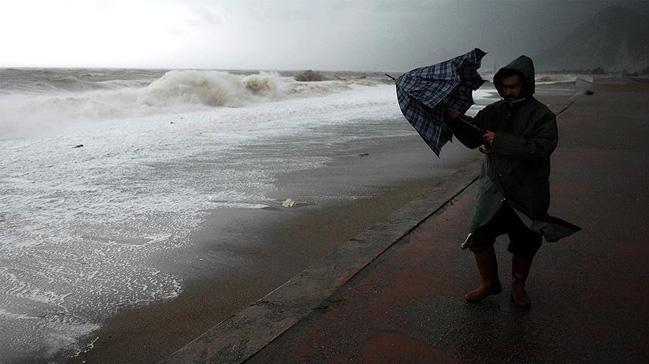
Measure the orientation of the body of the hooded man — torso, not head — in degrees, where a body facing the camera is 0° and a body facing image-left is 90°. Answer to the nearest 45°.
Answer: approximately 45°

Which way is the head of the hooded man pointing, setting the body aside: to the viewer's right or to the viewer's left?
to the viewer's left
